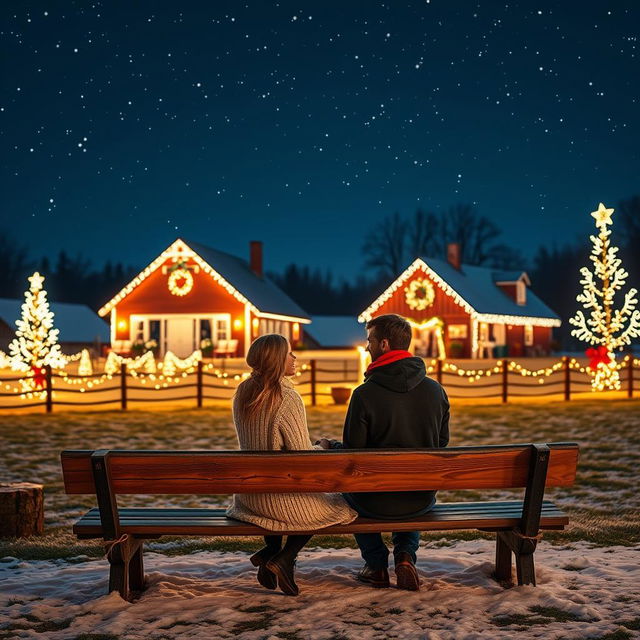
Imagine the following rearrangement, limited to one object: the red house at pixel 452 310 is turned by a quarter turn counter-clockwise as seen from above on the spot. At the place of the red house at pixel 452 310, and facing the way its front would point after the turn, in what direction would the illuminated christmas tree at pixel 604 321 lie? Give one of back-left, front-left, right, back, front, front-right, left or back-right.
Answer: front-right

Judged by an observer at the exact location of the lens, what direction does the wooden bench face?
facing away from the viewer

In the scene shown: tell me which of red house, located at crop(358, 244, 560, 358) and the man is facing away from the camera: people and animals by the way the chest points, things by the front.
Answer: the man

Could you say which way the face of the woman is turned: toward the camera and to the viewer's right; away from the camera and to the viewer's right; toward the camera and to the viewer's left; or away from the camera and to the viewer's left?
away from the camera and to the viewer's right

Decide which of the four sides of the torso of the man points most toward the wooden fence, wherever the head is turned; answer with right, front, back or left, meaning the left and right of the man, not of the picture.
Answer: front

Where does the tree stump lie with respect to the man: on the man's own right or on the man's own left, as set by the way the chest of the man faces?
on the man's own left

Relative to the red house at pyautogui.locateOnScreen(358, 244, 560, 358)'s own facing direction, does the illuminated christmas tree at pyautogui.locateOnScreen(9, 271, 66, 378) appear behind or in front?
in front

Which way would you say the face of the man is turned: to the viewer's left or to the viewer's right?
to the viewer's left

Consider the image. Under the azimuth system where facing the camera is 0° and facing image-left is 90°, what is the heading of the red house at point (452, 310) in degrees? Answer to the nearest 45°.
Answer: approximately 45°

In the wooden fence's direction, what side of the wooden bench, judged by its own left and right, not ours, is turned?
front

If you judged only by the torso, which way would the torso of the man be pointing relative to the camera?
away from the camera
